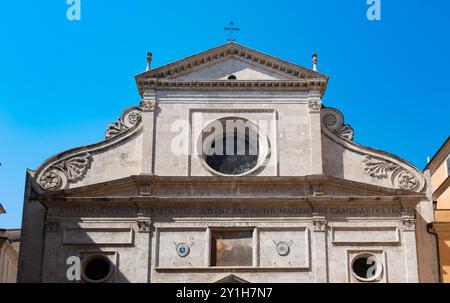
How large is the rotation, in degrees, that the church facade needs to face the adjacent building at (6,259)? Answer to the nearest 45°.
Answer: approximately 135° to its right

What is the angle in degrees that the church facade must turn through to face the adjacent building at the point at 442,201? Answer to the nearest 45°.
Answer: approximately 135° to its left

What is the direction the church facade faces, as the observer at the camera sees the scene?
facing the viewer
